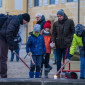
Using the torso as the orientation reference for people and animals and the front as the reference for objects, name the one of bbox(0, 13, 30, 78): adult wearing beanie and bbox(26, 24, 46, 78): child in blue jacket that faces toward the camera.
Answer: the child in blue jacket

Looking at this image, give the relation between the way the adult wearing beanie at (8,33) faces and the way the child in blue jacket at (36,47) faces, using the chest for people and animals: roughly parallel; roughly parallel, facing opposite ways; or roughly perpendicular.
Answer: roughly perpendicular

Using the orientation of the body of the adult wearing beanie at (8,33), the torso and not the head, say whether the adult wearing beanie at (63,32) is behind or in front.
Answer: in front

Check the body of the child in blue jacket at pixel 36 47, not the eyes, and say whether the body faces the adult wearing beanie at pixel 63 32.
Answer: no

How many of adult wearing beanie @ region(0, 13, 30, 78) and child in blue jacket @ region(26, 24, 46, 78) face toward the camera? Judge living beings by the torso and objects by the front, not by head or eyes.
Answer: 1

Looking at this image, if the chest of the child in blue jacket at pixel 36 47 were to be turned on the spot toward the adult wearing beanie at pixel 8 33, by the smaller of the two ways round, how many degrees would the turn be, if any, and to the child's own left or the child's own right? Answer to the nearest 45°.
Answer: approximately 45° to the child's own right

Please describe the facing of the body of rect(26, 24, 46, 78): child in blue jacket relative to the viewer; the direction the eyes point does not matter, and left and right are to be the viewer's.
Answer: facing the viewer

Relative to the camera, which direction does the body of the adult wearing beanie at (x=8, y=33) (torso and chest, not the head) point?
to the viewer's right
